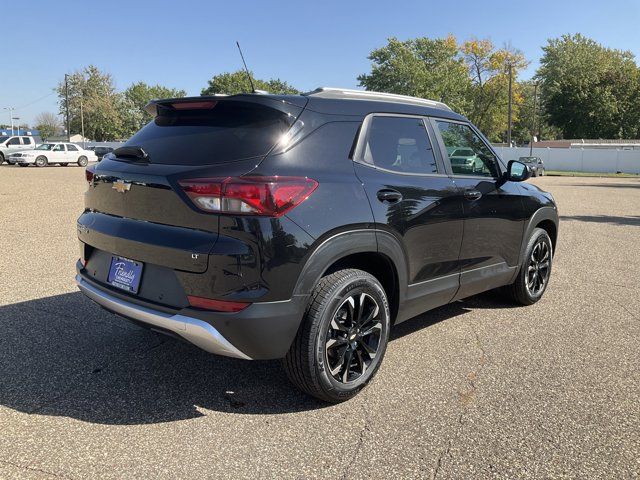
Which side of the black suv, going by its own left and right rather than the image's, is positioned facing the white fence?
front

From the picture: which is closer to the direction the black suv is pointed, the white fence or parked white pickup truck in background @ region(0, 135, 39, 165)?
the white fence

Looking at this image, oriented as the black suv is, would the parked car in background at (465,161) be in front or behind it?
in front

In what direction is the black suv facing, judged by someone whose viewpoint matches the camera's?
facing away from the viewer and to the right of the viewer

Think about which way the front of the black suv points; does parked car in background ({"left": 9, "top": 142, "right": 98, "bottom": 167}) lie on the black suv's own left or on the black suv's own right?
on the black suv's own left

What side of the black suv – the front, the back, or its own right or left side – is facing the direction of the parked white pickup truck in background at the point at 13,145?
left
